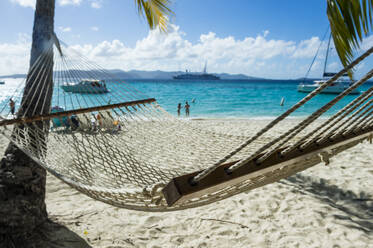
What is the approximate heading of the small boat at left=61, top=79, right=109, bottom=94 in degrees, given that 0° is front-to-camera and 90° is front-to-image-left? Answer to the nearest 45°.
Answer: approximately 90°
